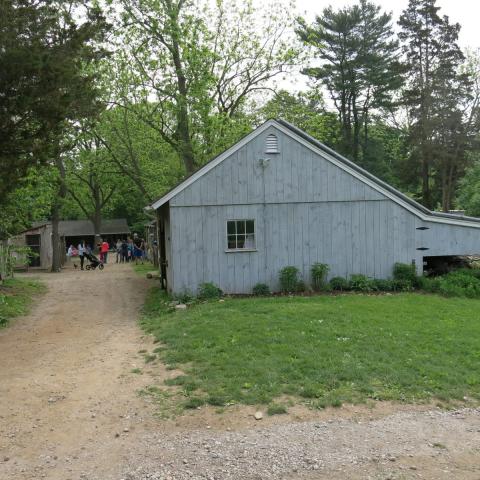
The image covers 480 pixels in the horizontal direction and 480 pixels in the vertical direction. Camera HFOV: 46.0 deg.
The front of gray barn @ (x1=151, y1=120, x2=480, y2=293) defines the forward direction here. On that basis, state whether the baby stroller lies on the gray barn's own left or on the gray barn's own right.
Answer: on the gray barn's own right

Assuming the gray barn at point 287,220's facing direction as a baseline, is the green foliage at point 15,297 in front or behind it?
in front
